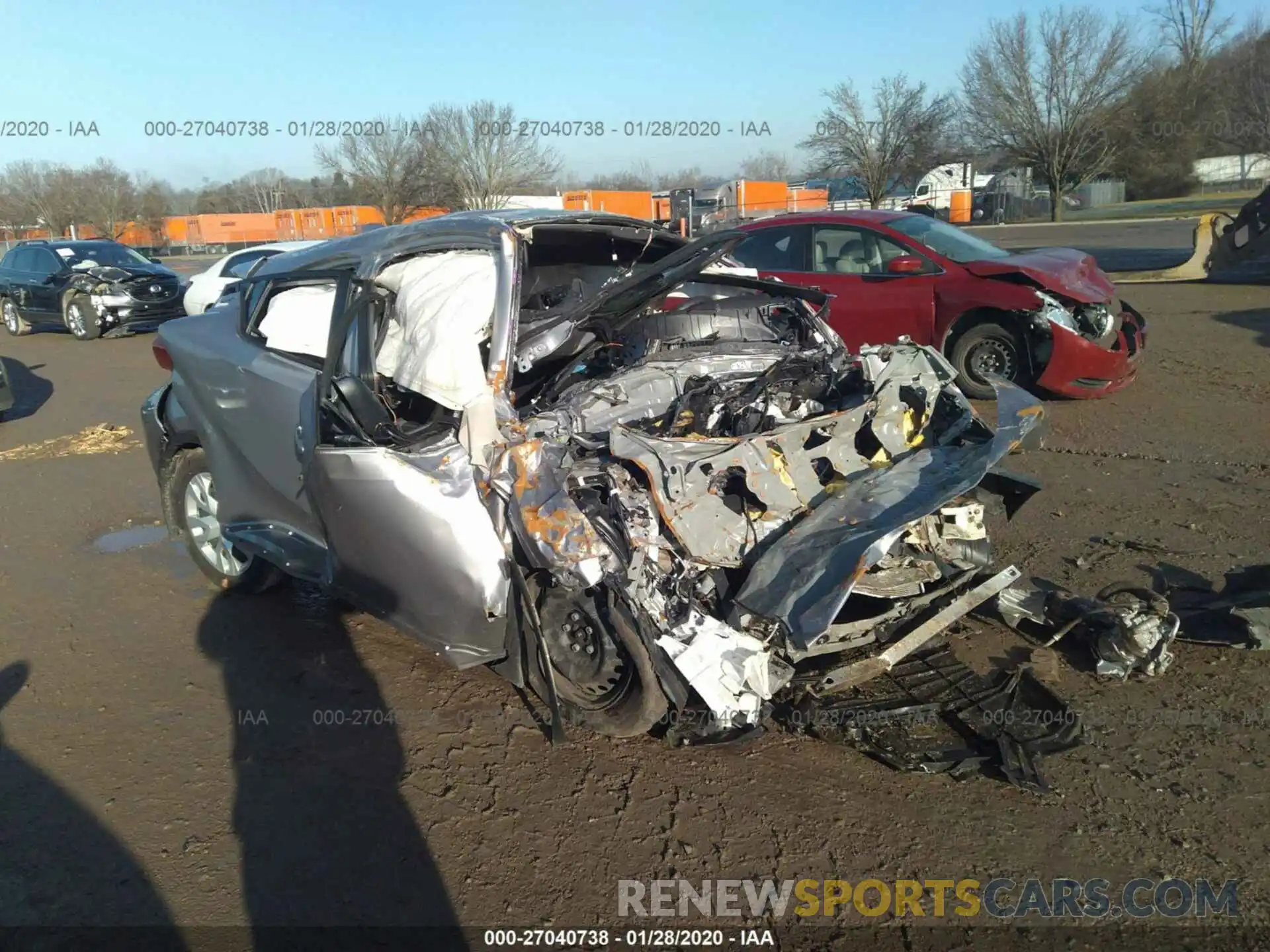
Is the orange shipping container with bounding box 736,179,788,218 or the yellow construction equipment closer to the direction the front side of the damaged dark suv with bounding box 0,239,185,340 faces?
the yellow construction equipment

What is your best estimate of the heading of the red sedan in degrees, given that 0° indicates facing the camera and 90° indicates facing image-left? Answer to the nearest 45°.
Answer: approximately 315°

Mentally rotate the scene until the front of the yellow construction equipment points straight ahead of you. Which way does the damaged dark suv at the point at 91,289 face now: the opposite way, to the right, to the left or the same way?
the opposite way

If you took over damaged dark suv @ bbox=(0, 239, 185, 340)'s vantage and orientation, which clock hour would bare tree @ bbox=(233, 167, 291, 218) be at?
The bare tree is roughly at 8 o'clock from the damaged dark suv.

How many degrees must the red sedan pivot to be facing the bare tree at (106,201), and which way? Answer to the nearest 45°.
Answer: approximately 180°

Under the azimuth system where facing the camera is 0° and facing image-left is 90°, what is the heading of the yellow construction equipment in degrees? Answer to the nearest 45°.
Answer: approximately 90°

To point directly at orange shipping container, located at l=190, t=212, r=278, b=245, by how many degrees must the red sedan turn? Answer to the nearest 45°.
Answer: approximately 180°

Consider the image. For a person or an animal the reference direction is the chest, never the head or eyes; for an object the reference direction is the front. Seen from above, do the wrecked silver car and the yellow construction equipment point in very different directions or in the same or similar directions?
very different directions
